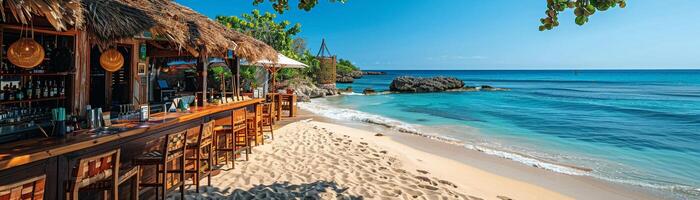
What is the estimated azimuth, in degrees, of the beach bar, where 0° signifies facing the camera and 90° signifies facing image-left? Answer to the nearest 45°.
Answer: approximately 315°

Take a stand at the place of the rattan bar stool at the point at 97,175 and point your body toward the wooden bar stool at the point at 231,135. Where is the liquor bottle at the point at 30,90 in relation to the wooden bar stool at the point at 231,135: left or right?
left

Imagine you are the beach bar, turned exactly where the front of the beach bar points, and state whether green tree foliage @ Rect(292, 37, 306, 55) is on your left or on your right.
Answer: on your left

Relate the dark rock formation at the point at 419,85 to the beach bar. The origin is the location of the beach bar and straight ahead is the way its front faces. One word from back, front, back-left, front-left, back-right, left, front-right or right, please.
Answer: left

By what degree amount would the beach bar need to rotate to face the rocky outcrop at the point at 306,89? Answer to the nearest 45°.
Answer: approximately 90° to its left
